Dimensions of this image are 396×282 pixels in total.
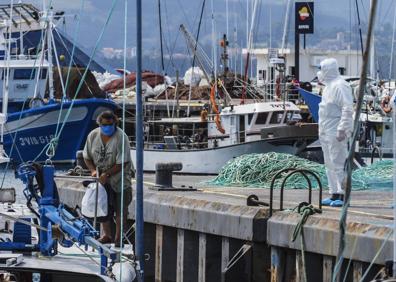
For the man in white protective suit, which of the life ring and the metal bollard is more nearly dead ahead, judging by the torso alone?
the metal bollard

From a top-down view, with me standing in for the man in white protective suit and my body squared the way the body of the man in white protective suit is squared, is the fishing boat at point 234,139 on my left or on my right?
on my right

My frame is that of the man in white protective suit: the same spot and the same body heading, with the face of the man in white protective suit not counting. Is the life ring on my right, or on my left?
on my right

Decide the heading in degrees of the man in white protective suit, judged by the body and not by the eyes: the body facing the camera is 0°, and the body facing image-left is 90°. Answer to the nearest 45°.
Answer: approximately 90°

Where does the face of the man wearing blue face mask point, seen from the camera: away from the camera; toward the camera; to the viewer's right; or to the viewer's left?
toward the camera

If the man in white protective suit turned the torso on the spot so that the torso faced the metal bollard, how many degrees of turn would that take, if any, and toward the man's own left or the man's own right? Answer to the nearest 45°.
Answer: approximately 45° to the man's own right

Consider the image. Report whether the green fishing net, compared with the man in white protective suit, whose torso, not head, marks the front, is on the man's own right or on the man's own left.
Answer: on the man's own right
